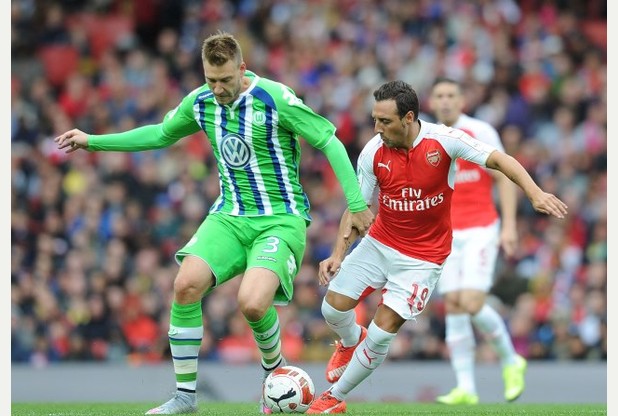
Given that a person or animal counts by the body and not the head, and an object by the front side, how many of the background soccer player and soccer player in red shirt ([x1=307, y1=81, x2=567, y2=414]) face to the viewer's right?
0

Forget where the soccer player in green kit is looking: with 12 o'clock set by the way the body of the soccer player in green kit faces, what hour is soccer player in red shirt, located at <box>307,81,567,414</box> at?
The soccer player in red shirt is roughly at 9 o'clock from the soccer player in green kit.

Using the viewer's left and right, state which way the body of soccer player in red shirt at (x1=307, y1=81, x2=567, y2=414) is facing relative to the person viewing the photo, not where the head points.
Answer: facing the viewer and to the left of the viewer

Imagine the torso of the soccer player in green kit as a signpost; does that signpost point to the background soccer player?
no

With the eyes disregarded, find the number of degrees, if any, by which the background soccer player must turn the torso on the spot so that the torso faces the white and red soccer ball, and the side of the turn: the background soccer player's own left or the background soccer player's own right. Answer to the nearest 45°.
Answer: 0° — they already face it

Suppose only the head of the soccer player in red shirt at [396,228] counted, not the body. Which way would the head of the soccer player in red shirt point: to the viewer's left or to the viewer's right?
to the viewer's left

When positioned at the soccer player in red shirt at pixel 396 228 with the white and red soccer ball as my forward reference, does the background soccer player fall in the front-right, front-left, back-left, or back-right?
back-right

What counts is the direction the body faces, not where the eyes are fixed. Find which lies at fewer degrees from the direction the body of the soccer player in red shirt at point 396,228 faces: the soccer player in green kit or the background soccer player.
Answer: the soccer player in green kit

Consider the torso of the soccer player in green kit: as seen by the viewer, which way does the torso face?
toward the camera

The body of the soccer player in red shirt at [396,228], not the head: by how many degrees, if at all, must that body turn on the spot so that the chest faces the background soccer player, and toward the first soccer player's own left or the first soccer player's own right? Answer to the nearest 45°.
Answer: approximately 135° to the first soccer player's own right

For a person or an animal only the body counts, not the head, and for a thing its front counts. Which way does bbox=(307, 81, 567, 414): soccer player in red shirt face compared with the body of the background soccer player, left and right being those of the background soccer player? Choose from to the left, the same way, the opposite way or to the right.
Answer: the same way

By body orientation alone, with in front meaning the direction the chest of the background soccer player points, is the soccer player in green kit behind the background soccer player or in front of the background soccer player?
in front
